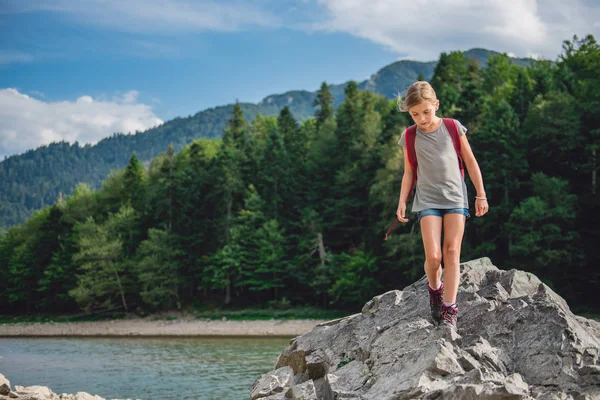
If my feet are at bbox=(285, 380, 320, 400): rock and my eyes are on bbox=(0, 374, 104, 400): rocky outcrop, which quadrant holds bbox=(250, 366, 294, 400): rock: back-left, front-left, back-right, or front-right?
front-right

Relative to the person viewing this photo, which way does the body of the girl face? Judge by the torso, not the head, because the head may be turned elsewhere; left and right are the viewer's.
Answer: facing the viewer
